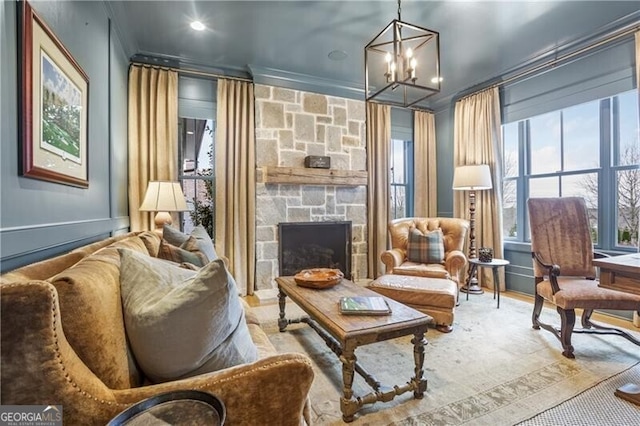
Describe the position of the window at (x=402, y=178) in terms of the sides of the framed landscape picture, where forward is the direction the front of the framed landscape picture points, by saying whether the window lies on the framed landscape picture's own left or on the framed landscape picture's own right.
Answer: on the framed landscape picture's own left

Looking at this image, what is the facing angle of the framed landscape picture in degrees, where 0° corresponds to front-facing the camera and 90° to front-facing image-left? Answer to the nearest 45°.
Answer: approximately 315°

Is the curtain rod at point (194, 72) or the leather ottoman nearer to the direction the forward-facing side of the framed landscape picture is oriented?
the leather ottoman

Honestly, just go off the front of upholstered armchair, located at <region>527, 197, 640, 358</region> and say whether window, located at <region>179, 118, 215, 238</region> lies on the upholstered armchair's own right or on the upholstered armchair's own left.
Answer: on the upholstered armchair's own right

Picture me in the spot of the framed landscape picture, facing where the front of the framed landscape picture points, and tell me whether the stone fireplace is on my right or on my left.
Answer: on my left

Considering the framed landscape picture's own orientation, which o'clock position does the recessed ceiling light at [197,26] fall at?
The recessed ceiling light is roughly at 9 o'clock from the framed landscape picture.

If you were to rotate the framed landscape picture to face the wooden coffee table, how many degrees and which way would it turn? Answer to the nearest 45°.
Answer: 0° — it already faces it

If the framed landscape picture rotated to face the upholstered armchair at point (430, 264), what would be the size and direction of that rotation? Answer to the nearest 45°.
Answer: approximately 45° to its left
